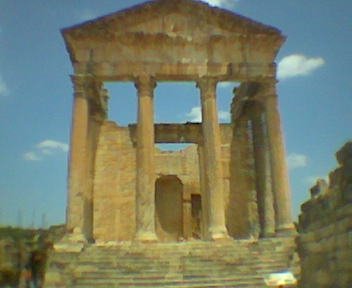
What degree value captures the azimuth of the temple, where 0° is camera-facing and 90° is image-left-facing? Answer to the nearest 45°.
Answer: approximately 0°

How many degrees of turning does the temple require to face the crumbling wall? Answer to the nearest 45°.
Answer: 0° — it already faces it
